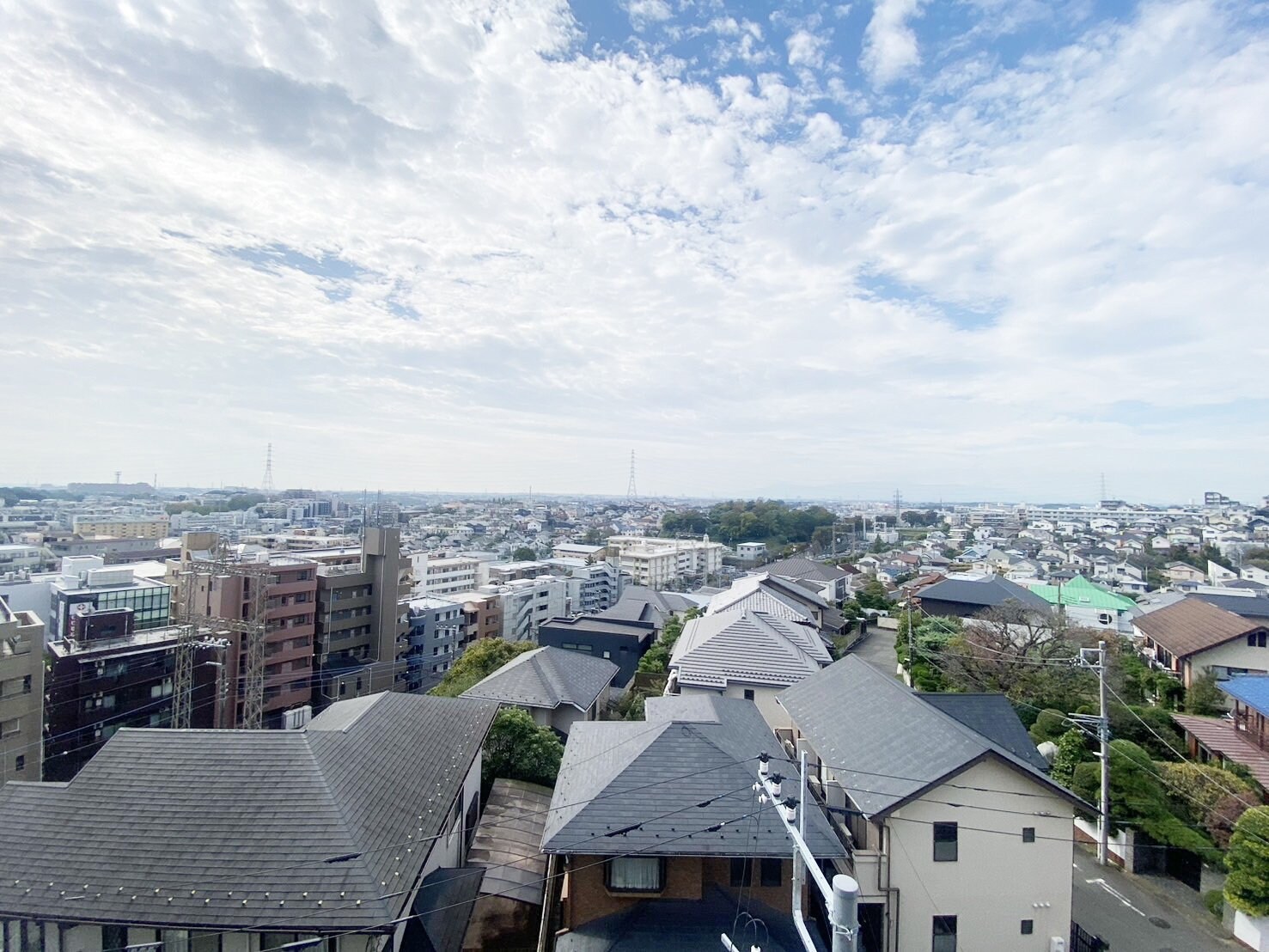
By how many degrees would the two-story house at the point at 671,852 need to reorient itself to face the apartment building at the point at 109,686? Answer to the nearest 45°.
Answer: approximately 90° to its right

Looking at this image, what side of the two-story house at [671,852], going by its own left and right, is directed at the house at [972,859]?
left

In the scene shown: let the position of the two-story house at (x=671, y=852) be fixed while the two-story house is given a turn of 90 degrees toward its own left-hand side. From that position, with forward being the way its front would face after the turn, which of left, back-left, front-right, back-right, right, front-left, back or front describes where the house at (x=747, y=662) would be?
left

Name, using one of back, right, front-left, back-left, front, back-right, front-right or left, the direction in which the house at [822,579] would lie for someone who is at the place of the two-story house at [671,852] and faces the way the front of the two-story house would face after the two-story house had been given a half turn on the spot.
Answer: front

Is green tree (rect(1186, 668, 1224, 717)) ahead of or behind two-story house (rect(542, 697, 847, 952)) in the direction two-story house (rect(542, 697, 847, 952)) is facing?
behind

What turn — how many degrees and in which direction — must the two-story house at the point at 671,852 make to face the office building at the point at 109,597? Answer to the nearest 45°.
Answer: approximately 135° to its right

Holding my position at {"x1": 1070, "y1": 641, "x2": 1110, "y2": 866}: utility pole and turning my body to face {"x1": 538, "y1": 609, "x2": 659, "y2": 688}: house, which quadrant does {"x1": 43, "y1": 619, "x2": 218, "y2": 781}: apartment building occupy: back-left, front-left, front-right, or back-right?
front-left

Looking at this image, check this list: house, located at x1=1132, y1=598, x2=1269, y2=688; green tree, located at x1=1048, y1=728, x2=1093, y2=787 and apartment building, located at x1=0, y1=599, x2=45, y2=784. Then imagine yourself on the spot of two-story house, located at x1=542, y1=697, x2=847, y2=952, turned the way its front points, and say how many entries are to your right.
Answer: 1

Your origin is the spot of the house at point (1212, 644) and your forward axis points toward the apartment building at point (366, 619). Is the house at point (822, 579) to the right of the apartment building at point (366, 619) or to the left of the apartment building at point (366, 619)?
right

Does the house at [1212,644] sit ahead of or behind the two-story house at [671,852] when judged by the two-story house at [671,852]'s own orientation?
behind

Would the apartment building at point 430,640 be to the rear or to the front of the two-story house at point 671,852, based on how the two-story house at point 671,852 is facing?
to the rear

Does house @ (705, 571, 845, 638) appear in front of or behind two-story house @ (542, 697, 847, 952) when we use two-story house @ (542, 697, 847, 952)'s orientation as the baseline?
behind

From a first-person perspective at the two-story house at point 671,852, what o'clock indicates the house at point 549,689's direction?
The house is roughly at 5 o'clock from the two-story house.

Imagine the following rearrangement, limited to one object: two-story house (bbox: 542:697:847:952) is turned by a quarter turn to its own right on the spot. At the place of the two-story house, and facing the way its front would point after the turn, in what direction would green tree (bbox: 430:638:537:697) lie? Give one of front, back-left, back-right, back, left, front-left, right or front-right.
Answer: front-right

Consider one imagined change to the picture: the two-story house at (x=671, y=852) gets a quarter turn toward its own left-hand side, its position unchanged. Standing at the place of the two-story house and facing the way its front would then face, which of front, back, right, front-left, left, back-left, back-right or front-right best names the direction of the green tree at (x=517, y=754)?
back-left

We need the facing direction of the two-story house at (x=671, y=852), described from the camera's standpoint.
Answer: facing the viewer

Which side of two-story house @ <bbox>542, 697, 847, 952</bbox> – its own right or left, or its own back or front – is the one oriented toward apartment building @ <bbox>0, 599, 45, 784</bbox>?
right
